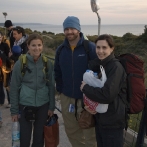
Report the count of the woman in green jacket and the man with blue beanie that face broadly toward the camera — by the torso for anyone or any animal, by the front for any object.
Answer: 2

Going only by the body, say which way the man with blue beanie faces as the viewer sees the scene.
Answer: toward the camera

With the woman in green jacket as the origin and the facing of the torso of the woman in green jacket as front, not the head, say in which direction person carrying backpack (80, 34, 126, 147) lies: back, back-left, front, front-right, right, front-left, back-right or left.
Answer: front-left

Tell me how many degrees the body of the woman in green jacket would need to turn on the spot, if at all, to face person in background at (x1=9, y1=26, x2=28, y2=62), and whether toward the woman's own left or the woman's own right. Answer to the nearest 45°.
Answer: approximately 180°

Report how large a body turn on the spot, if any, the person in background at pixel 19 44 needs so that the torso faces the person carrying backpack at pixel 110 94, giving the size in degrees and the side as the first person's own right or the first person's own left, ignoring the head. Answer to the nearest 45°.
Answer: approximately 45° to the first person's own left

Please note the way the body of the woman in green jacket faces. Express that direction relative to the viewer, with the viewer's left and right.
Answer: facing the viewer

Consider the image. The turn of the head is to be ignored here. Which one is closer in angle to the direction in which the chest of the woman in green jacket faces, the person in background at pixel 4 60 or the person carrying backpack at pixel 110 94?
the person carrying backpack

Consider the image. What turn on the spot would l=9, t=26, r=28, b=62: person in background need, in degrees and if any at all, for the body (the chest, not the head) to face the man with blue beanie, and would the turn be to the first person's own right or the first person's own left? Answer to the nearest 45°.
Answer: approximately 45° to the first person's own left

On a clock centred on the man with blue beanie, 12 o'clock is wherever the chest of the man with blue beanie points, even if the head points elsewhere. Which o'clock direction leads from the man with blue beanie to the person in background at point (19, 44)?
The person in background is roughly at 5 o'clock from the man with blue beanie.

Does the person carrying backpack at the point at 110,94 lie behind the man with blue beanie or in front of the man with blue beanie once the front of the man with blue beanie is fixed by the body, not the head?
in front
